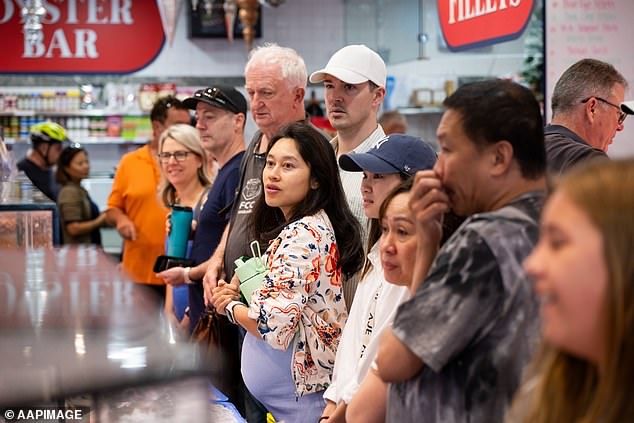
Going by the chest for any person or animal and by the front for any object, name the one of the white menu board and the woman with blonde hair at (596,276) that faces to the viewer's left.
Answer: the woman with blonde hair

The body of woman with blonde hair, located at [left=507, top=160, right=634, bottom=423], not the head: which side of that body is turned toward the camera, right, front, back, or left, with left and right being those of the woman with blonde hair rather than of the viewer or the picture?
left

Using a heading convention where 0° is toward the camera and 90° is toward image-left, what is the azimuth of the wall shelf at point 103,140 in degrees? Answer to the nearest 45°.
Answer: approximately 0°

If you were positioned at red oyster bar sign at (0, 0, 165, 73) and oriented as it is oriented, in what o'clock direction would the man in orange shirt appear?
The man in orange shirt is roughly at 12 o'clock from the red oyster bar sign.

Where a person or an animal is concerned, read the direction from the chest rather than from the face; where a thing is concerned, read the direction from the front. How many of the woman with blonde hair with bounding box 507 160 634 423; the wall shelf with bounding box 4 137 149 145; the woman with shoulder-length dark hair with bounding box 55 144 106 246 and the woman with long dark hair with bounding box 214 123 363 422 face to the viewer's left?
2

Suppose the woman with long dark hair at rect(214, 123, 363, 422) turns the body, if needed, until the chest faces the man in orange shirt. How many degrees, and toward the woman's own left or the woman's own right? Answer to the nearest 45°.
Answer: approximately 90° to the woman's own right

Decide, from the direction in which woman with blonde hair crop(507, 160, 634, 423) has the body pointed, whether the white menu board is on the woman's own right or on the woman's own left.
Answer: on the woman's own right
